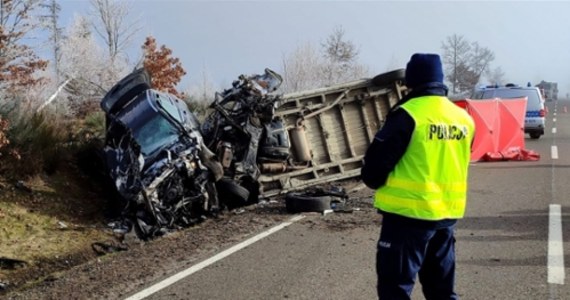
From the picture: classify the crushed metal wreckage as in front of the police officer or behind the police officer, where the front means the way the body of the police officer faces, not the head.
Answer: in front

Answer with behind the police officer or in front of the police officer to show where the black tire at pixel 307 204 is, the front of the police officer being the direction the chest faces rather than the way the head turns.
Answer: in front

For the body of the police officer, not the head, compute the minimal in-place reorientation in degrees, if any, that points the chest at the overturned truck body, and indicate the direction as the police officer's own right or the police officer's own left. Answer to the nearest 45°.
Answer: approximately 45° to the police officer's own right

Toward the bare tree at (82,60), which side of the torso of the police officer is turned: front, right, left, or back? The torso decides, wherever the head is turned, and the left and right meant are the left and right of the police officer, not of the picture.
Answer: front

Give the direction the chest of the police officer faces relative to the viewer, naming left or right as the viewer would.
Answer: facing away from the viewer and to the left of the viewer

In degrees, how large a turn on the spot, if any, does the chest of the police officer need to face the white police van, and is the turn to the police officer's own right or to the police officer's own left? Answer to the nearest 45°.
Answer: approximately 45° to the police officer's own right
